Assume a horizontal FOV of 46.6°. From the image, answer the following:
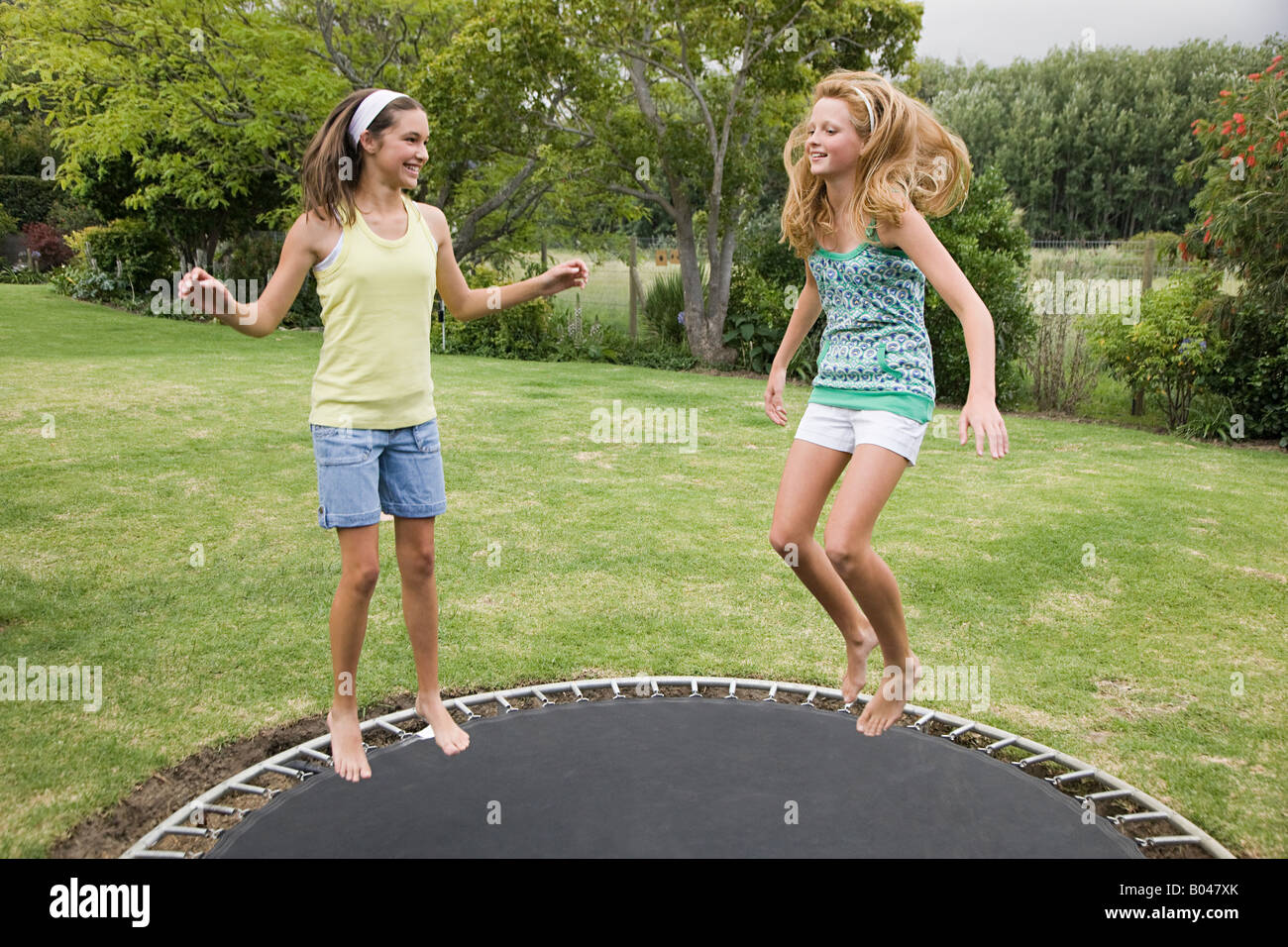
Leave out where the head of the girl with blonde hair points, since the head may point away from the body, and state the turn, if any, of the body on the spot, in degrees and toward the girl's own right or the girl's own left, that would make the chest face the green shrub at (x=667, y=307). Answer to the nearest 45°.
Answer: approximately 135° to the girl's own right

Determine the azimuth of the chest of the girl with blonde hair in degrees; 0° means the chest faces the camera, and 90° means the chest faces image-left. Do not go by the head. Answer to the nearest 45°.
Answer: approximately 45°

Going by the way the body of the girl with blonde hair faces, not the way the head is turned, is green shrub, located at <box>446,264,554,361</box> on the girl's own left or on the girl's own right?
on the girl's own right

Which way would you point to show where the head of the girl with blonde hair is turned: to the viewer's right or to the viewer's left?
to the viewer's left

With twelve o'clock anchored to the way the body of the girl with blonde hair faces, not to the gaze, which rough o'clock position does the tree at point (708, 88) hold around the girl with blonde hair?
The tree is roughly at 4 o'clock from the girl with blonde hair.

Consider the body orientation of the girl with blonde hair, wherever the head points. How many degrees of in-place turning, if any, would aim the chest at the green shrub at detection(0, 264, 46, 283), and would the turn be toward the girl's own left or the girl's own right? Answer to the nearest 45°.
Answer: approximately 90° to the girl's own right
